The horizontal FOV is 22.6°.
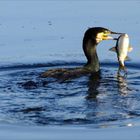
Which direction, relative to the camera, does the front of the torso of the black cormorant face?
to the viewer's right
